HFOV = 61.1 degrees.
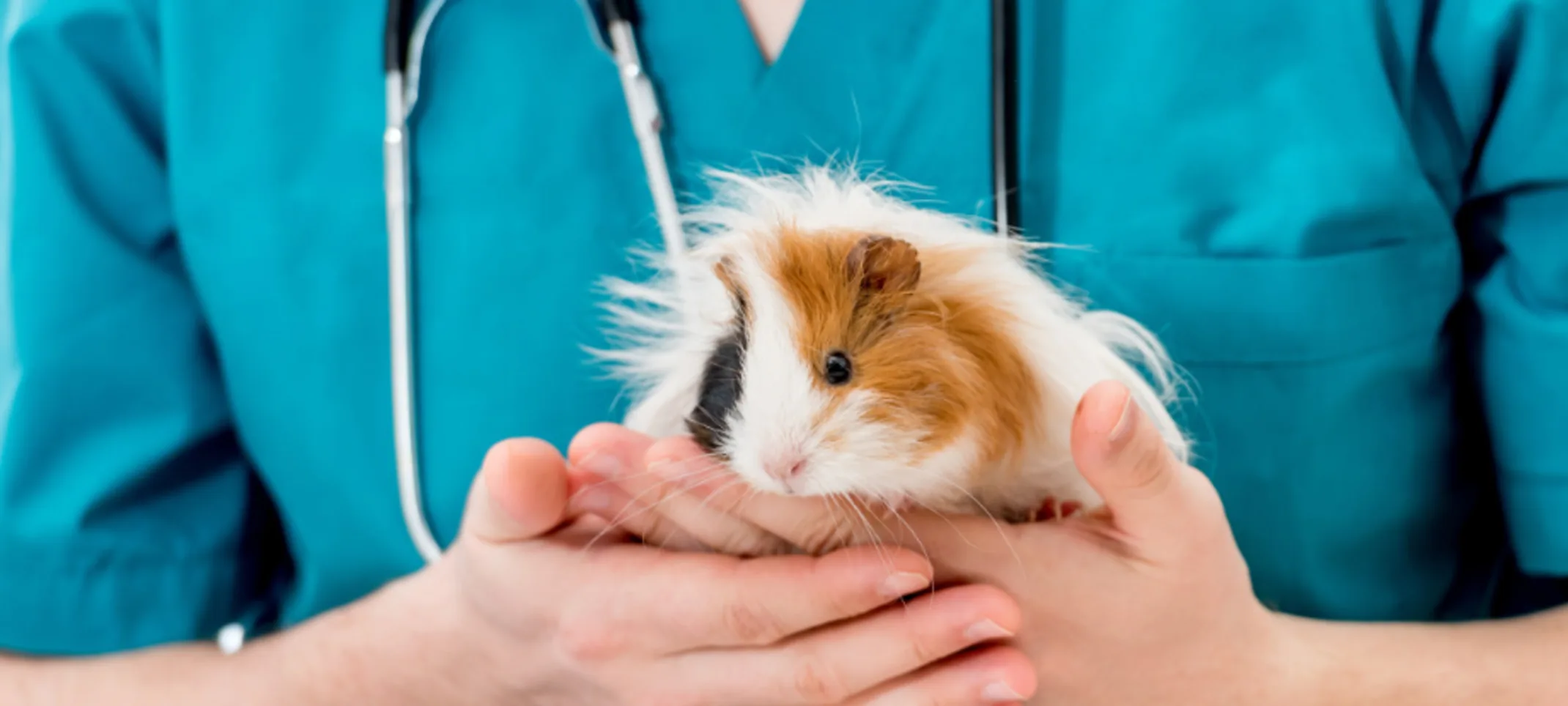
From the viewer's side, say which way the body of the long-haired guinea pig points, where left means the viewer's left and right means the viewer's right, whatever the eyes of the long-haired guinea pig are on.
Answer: facing the viewer and to the left of the viewer

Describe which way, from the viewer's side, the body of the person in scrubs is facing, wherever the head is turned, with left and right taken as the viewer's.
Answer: facing the viewer
